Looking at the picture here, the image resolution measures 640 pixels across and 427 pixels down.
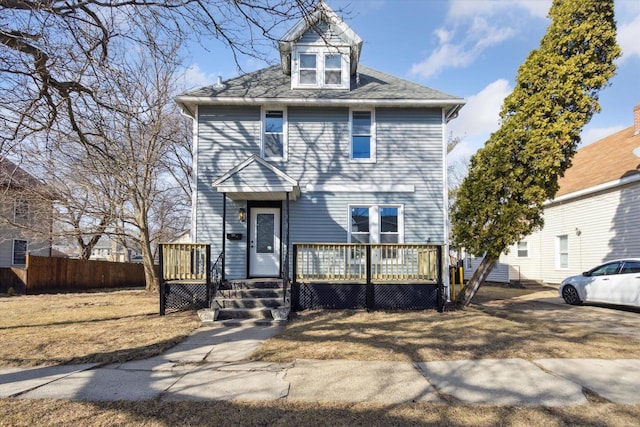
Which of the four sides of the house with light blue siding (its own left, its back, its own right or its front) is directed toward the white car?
left

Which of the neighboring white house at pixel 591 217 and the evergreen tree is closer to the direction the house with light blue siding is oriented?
the evergreen tree

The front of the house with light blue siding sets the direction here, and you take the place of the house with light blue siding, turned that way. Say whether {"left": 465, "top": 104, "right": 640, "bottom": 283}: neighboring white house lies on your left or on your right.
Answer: on your left

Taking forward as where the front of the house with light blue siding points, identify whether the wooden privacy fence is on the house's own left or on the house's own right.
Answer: on the house's own right

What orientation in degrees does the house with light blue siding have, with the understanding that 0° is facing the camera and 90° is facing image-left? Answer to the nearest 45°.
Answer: approximately 0°
